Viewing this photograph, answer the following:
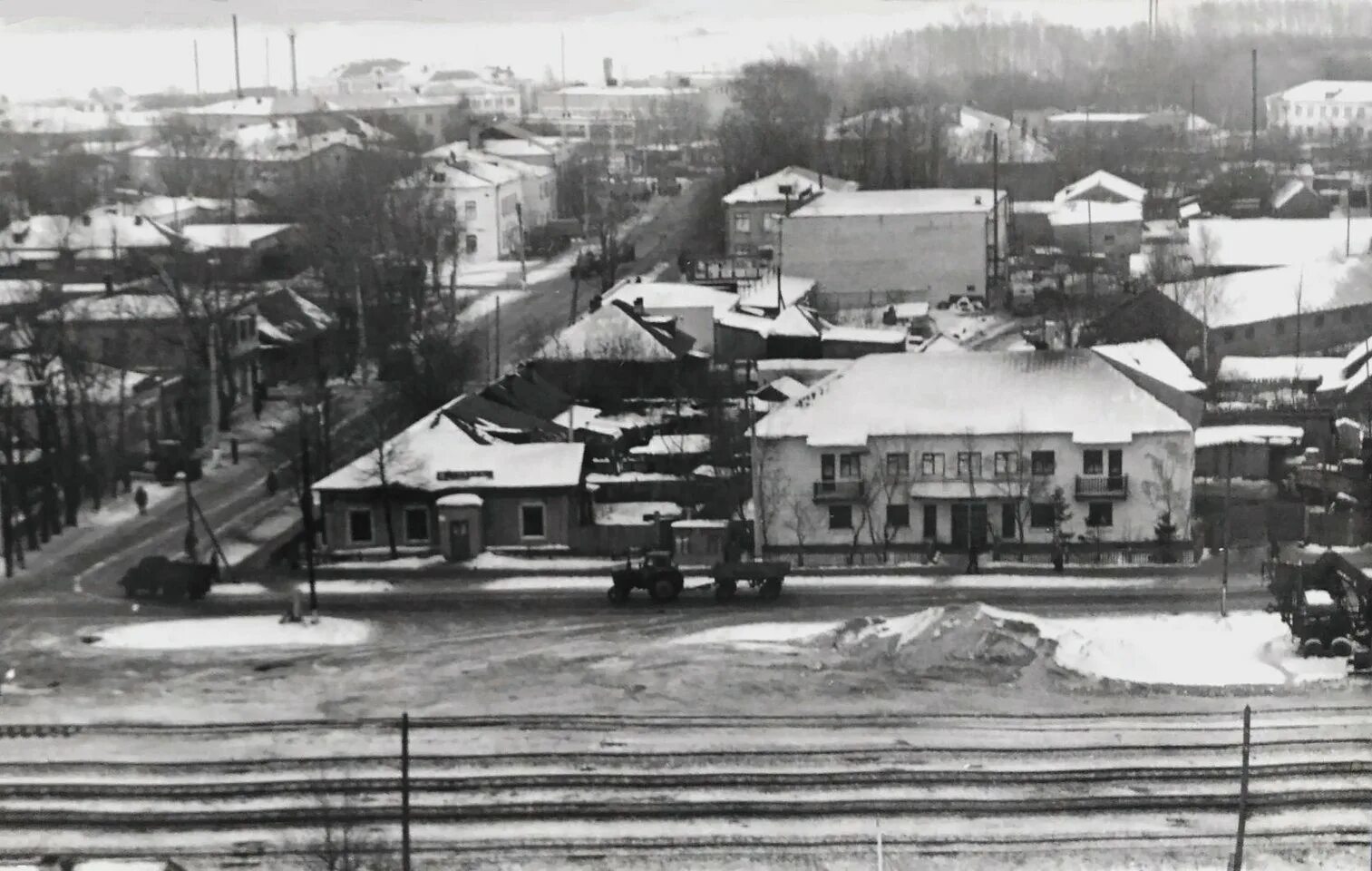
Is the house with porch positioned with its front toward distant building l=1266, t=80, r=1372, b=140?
no

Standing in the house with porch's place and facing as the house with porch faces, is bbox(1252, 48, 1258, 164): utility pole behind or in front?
behind

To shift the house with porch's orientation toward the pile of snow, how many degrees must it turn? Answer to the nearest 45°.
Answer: approximately 45° to its left

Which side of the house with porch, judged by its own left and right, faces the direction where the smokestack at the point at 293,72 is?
back

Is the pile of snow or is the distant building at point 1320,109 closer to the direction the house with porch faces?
the pile of snow

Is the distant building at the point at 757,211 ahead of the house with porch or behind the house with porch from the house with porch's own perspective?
behind

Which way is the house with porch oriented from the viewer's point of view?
toward the camera

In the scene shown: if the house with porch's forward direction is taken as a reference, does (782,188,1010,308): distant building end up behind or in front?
behind

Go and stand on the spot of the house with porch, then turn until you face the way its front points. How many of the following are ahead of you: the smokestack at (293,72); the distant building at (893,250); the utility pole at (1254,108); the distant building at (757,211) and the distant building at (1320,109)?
0

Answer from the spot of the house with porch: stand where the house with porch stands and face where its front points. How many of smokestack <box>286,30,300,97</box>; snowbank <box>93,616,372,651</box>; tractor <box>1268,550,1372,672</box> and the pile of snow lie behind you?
1

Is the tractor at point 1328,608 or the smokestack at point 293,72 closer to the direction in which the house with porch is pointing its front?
the tractor

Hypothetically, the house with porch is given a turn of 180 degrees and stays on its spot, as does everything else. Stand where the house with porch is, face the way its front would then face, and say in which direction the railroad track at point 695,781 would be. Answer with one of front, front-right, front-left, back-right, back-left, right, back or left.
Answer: back

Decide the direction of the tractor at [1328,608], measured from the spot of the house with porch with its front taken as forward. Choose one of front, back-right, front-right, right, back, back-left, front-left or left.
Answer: front-left

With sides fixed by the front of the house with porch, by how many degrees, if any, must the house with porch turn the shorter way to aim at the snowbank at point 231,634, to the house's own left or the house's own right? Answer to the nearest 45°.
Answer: approximately 45° to the house's own right
